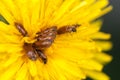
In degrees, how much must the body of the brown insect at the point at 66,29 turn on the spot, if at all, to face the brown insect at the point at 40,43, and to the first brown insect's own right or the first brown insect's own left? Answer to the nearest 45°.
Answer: approximately 135° to the first brown insect's own right

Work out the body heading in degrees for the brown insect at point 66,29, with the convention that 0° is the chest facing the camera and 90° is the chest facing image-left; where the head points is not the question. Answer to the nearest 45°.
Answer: approximately 270°
